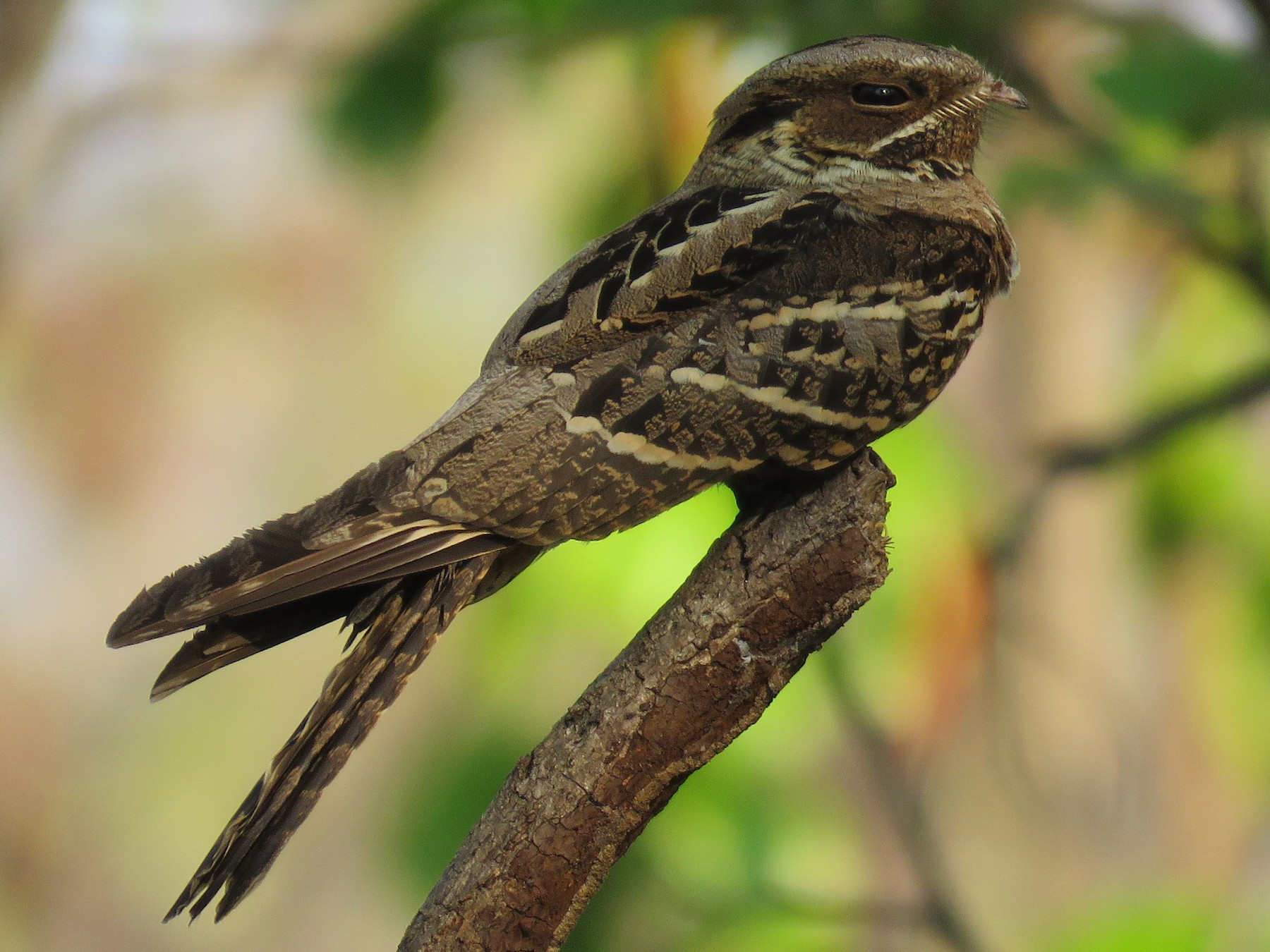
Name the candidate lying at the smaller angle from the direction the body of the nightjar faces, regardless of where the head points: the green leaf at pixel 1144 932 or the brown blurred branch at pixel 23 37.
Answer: the green leaf

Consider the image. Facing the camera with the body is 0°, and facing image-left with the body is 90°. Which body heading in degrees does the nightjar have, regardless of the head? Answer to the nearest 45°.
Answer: approximately 270°

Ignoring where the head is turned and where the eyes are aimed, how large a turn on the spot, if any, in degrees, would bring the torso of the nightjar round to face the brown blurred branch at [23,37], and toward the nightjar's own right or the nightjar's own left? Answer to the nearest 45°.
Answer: approximately 135° to the nightjar's own left

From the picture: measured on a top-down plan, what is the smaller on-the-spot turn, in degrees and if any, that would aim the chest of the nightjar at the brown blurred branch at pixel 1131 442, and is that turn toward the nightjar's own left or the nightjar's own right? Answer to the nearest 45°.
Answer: approximately 45° to the nightjar's own left
